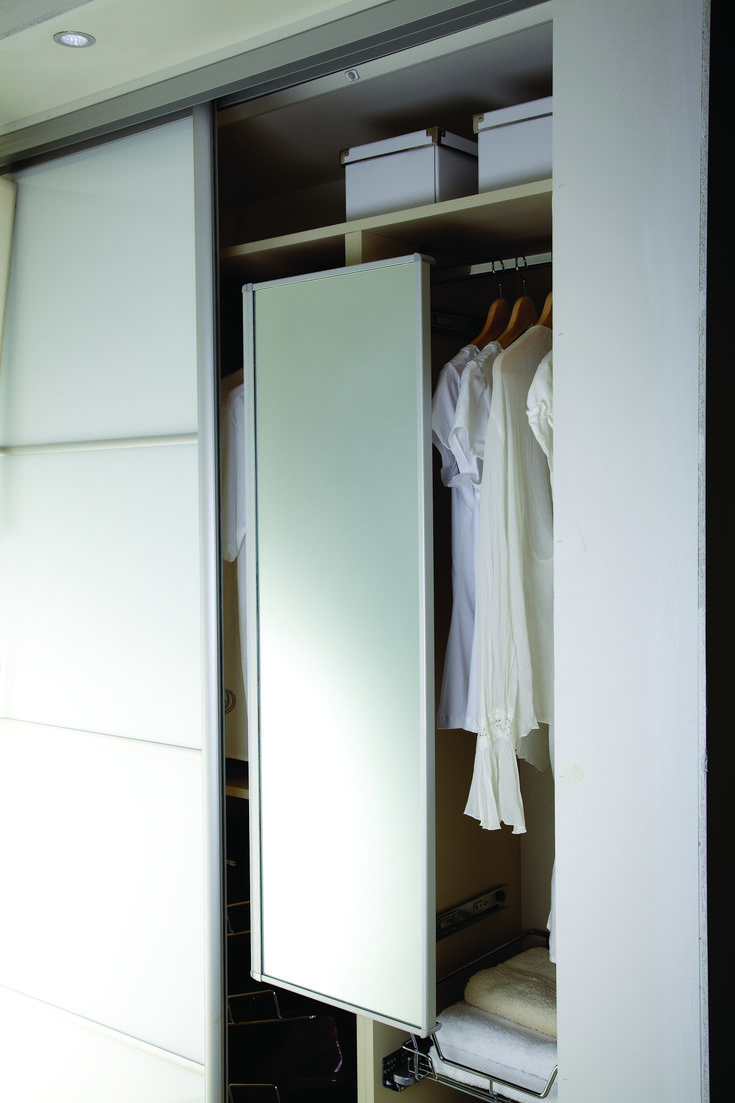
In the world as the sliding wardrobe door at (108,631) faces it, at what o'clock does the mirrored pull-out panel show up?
The mirrored pull-out panel is roughly at 9 o'clock from the sliding wardrobe door.

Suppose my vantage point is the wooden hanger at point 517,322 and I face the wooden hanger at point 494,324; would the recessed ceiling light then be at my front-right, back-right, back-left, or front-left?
front-left

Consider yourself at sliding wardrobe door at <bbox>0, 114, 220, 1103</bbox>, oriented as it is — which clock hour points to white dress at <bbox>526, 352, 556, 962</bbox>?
The white dress is roughly at 9 o'clock from the sliding wardrobe door.

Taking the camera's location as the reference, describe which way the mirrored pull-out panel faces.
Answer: facing the viewer and to the left of the viewer

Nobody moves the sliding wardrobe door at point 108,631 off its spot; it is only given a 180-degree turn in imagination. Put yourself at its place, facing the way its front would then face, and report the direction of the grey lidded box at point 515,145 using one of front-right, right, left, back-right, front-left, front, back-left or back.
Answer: right

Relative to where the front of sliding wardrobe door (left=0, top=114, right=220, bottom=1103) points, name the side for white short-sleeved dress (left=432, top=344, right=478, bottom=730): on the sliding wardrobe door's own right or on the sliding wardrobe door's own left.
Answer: on the sliding wardrobe door's own left

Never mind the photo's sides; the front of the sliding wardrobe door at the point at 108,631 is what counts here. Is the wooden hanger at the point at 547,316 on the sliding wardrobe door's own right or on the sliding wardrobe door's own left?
on the sliding wardrobe door's own left

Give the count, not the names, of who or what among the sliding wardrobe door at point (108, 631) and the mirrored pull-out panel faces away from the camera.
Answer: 0

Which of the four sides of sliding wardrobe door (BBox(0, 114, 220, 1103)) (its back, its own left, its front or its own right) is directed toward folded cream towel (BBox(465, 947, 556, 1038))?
left

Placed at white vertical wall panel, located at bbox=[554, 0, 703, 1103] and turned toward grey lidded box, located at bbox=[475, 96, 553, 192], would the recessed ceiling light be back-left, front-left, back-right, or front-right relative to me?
front-left

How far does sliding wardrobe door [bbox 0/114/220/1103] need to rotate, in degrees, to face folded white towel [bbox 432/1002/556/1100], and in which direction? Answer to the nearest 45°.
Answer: approximately 90° to its left
